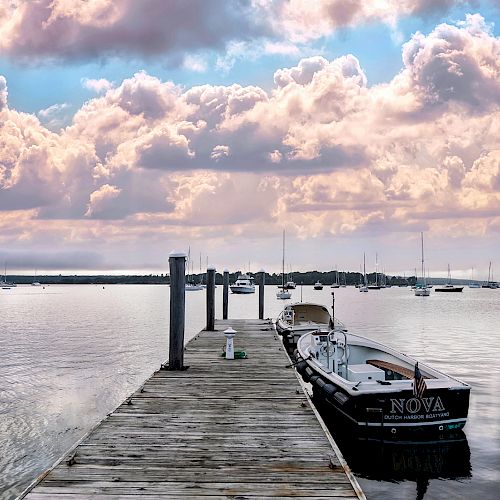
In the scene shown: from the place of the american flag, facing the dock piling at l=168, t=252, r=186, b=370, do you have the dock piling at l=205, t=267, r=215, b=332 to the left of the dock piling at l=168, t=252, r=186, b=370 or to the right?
right

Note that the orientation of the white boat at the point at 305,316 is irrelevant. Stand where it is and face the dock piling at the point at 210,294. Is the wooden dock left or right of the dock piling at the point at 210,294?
left

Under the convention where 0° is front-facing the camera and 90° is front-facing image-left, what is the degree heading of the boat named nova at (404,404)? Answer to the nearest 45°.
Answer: approximately 135°

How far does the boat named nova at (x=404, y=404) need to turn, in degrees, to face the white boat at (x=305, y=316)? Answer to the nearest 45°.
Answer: approximately 45° to its right

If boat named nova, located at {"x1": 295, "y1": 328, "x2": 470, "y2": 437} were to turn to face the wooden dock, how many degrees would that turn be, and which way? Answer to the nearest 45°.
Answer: approximately 90° to its left
